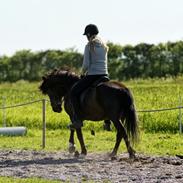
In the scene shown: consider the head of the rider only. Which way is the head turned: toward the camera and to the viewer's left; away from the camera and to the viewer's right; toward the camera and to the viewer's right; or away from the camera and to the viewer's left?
away from the camera and to the viewer's left

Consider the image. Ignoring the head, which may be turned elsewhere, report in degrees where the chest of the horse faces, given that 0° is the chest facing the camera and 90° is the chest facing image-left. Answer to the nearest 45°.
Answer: approximately 90°
